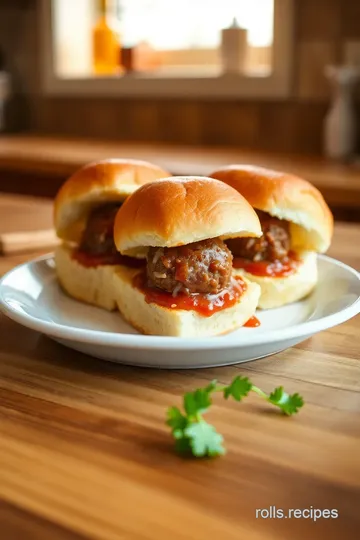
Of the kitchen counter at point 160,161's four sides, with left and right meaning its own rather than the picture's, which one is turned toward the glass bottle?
back

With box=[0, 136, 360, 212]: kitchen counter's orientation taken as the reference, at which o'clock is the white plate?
The white plate is roughly at 12 o'clock from the kitchen counter.

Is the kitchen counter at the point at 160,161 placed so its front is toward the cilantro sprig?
yes

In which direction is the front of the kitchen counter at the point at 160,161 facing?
toward the camera

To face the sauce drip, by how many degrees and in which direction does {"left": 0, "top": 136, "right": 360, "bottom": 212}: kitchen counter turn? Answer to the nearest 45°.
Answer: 0° — it already faces it

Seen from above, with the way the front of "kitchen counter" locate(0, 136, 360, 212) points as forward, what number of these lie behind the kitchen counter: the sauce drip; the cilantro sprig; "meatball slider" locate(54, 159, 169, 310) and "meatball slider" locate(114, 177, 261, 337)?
0

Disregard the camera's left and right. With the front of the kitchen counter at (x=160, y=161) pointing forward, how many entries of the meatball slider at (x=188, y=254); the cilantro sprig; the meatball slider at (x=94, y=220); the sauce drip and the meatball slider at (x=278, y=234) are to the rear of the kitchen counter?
0

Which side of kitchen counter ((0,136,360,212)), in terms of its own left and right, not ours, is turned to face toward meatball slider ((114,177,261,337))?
front

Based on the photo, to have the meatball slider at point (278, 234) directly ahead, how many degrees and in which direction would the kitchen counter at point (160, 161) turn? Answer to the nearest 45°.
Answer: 0° — it already faces it

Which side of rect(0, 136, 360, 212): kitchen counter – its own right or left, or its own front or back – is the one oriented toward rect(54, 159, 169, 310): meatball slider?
front
